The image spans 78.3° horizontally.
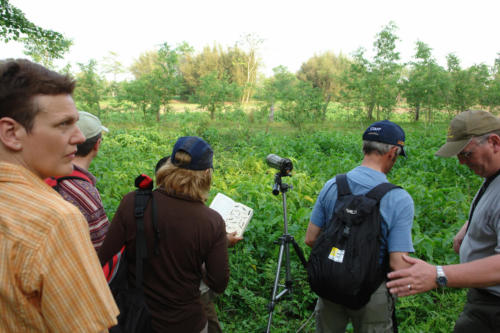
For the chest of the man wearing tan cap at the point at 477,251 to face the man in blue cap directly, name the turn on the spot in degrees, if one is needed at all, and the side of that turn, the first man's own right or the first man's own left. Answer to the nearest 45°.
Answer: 0° — they already face them

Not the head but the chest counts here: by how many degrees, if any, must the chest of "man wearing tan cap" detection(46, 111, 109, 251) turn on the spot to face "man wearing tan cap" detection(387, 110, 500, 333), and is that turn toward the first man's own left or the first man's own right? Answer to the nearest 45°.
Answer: approximately 90° to the first man's own right

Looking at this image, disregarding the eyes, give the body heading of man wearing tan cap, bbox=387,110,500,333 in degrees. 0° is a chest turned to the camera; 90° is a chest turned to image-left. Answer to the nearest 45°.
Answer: approximately 90°

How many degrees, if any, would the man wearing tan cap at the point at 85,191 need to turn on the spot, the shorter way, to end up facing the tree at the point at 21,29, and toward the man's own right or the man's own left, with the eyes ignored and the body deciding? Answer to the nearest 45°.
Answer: approximately 45° to the man's own left

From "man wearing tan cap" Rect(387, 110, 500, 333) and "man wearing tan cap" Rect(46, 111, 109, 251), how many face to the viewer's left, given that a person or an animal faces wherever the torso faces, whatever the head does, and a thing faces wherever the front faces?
1

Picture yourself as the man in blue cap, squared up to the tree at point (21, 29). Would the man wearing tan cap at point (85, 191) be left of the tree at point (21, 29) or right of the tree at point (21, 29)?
left

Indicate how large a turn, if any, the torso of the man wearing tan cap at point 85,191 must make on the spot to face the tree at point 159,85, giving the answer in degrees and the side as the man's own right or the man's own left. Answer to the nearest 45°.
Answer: approximately 45° to the man's own left

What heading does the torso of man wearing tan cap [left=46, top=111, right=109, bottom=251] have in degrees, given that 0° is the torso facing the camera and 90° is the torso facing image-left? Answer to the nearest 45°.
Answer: approximately 225°

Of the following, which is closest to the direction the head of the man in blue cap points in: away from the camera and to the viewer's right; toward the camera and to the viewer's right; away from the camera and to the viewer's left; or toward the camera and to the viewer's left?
away from the camera and to the viewer's right

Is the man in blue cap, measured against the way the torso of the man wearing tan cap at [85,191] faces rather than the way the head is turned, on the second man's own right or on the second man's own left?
on the second man's own right

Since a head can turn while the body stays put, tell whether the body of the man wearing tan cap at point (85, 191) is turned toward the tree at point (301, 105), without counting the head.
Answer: yes
